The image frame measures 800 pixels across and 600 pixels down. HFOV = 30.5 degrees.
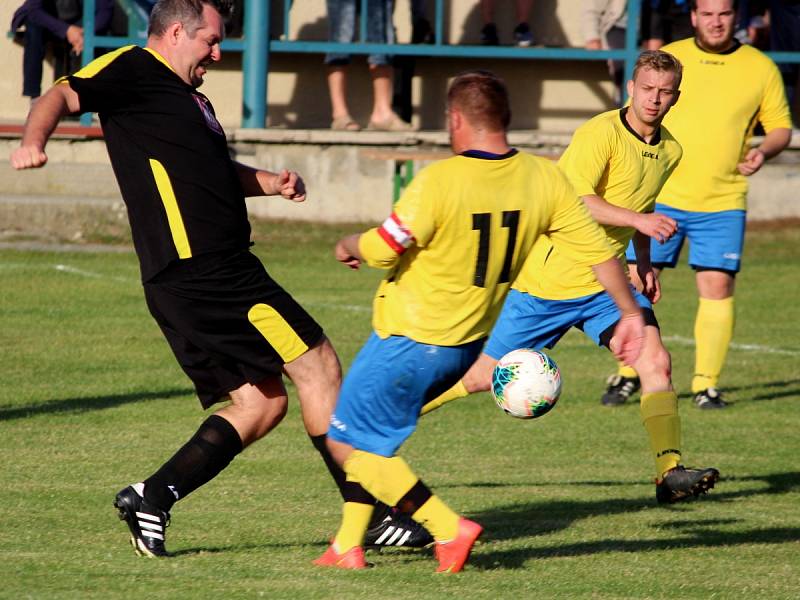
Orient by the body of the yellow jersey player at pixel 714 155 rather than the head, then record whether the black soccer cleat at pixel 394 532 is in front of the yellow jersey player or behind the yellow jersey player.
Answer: in front

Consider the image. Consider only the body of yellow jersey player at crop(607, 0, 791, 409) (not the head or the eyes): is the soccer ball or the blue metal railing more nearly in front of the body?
the soccer ball

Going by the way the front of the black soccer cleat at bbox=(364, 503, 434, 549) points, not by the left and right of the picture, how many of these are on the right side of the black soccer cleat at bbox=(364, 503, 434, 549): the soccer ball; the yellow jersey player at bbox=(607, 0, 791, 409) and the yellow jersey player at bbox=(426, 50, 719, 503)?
0

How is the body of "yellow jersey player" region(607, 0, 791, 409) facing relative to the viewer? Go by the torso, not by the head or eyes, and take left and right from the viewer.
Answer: facing the viewer

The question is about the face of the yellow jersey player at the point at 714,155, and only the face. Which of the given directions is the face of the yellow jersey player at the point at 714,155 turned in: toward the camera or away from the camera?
toward the camera

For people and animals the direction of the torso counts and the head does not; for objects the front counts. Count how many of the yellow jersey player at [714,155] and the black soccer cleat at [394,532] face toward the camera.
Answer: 1

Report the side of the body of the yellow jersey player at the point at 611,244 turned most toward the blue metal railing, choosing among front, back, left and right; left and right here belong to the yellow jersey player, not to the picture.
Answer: back

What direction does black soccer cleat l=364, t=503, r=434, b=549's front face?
to the viewer's right

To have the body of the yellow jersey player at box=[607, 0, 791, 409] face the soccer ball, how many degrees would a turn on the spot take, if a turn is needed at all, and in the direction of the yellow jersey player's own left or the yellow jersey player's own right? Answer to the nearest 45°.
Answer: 0° — they already face it

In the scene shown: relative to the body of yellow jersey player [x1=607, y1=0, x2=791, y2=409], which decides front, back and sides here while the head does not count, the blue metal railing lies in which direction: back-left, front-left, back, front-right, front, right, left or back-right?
back-right

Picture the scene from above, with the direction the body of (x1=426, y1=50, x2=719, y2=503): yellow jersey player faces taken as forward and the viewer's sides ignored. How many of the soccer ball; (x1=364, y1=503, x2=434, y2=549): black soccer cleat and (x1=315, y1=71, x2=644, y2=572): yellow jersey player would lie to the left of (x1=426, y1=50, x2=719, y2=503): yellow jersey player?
0

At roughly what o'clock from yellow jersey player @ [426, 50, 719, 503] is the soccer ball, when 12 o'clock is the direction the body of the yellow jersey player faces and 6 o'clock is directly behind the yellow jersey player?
The soccer ball is roughly at 2 o'clock from the yellow jersey player.

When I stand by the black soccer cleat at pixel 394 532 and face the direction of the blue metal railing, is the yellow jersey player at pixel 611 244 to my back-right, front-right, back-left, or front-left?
front-right

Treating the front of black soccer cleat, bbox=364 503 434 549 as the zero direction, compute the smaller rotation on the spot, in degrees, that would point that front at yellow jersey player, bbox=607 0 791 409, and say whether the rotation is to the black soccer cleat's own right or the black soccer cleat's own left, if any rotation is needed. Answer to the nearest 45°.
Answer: approximately 45° to the black soccer cleat's own left

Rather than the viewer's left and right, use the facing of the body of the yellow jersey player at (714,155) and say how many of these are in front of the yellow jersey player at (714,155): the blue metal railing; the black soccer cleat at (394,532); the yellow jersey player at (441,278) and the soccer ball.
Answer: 3

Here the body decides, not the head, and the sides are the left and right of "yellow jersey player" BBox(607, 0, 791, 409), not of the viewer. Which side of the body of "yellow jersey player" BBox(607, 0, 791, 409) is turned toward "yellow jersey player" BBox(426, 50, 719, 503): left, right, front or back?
front

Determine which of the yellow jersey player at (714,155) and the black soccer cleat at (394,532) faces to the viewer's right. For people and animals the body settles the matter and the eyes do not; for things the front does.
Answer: the black soccer cleat
